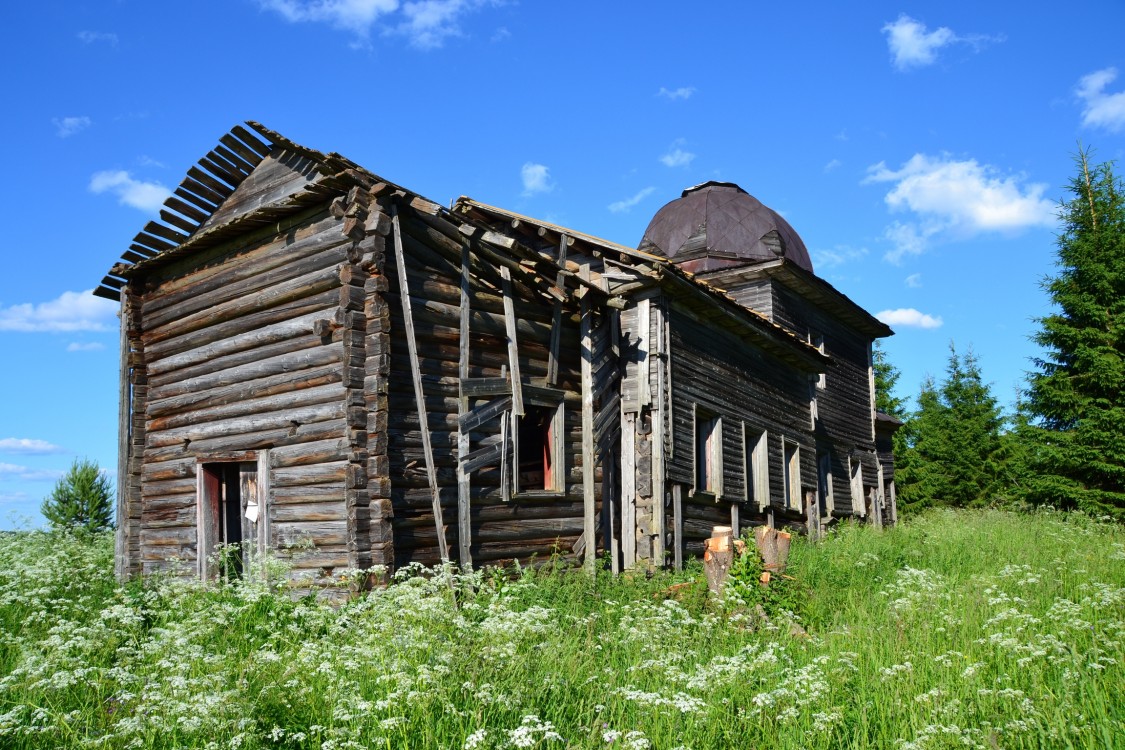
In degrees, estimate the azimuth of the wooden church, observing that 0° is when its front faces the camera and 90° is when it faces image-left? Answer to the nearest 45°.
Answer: approximately 45°

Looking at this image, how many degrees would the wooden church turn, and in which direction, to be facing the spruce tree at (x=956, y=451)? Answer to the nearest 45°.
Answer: approximately 180°

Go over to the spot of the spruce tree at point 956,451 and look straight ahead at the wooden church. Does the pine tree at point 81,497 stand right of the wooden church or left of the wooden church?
right

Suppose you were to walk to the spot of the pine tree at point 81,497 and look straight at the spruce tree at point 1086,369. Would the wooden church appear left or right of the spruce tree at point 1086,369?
right

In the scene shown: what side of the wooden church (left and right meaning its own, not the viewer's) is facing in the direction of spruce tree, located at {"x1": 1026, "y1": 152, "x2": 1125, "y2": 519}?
back
